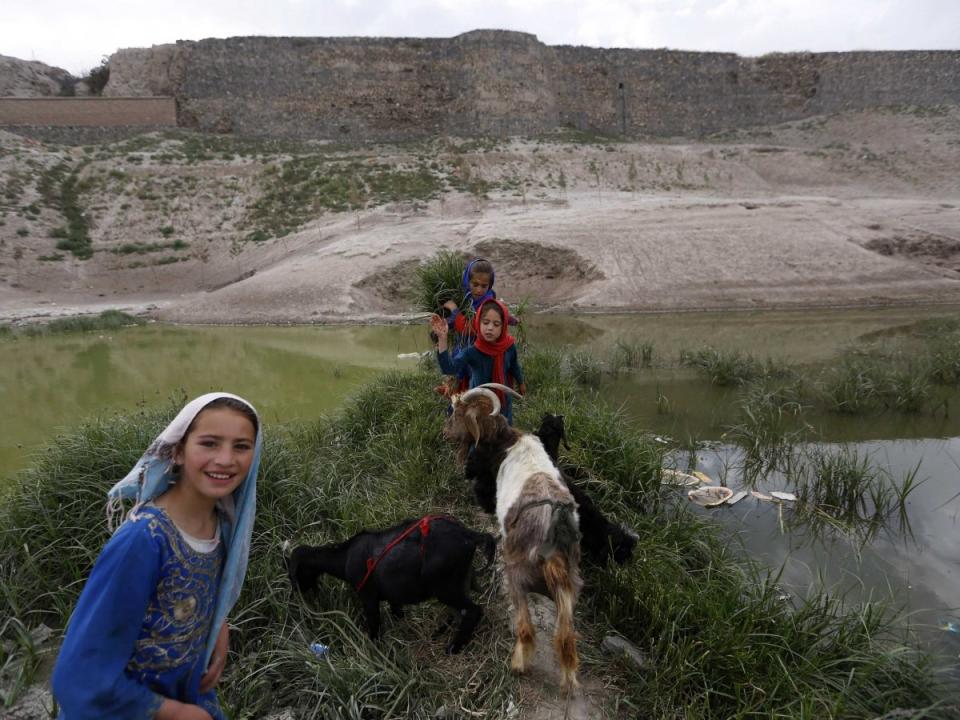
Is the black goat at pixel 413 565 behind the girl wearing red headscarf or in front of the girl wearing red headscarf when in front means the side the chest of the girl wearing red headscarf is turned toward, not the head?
in front

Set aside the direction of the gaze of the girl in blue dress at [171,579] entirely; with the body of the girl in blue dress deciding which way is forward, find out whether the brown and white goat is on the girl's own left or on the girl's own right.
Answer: on the girl's own left

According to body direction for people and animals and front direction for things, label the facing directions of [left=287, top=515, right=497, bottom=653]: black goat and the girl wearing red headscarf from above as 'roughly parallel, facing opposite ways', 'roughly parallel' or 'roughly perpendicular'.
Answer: roughly perpendicular

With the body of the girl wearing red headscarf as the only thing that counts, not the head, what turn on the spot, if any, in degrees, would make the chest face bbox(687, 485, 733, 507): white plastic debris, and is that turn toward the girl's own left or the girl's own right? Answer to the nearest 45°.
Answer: approximately 90° to the girl's own left

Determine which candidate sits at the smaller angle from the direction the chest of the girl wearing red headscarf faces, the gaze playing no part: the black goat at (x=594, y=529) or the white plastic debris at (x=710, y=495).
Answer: the black goat

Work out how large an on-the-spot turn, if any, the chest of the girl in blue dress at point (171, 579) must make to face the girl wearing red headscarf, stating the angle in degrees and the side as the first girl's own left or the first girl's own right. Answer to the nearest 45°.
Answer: approximately 90° to the first girl's own left

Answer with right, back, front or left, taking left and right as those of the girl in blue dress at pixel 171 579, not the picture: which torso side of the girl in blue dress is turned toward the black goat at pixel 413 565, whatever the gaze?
left

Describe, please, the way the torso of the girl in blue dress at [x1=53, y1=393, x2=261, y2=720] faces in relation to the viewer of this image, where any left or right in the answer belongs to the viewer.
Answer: facing the viewer and to the right of the viewer

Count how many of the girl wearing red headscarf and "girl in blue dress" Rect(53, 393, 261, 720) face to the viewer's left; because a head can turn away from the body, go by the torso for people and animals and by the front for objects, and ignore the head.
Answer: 0

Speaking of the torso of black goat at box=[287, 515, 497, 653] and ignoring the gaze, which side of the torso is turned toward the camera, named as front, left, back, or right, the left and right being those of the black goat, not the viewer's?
left

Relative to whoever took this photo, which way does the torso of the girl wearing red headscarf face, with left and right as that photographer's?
facing the viewer

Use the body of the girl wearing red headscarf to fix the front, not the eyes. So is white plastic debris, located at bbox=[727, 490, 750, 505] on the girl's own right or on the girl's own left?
on the girl's own left

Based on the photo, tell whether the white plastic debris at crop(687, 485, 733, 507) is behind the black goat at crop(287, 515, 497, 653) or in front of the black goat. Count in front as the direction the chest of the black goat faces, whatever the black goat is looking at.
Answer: behind

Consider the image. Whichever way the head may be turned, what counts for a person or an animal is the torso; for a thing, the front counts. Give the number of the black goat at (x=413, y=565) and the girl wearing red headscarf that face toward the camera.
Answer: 1
